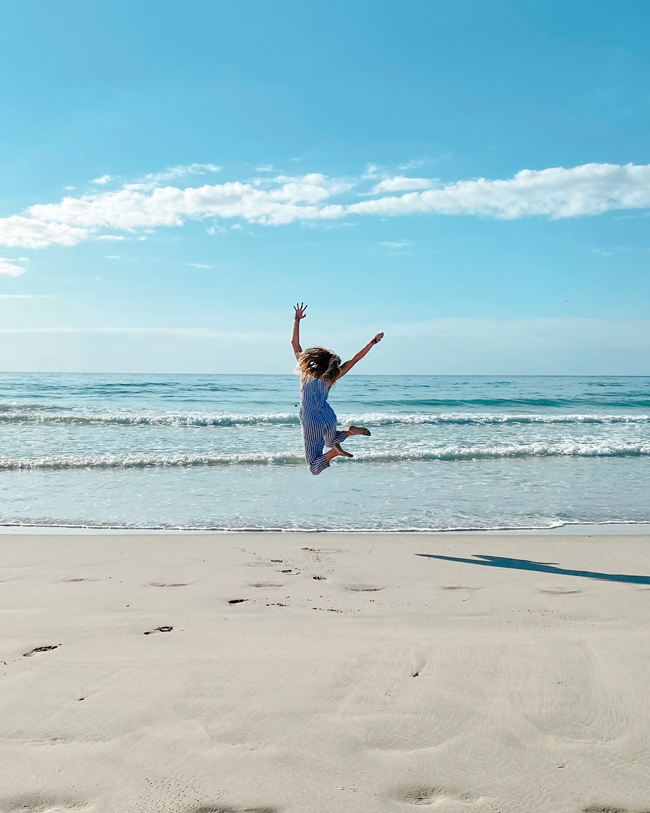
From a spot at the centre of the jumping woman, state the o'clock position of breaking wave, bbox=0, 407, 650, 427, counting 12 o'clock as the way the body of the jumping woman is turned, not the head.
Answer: The breaking wave is roughly at 1 o'clock from the jumping woman.

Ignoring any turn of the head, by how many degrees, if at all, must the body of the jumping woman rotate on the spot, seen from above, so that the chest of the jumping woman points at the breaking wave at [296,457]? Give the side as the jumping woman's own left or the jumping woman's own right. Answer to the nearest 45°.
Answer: approximately 45° to the jumping woman's own right

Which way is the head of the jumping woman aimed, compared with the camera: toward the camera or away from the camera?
away from the camera

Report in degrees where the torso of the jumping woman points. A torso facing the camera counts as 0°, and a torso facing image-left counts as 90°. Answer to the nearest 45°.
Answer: approximately 135°
